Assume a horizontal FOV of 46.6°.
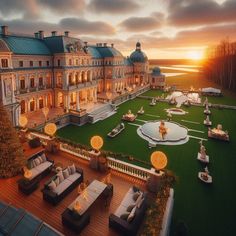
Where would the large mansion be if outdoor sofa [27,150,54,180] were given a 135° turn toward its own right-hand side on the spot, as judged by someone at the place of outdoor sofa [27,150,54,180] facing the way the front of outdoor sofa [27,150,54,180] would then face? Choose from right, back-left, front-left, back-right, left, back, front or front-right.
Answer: right

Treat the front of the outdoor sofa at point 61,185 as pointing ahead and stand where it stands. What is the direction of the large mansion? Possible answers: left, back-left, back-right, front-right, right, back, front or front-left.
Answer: back-left

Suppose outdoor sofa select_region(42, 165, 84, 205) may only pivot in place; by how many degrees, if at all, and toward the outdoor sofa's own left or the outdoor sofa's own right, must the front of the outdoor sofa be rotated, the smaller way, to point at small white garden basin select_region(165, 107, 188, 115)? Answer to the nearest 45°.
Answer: approximately 90° to the outdoor sofa's own left

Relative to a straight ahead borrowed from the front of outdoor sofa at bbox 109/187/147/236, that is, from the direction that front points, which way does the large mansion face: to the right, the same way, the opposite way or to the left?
the opposite way

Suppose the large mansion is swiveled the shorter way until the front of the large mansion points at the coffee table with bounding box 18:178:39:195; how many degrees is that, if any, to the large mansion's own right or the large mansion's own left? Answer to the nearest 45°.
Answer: approximately 45° to the large mansion's own right

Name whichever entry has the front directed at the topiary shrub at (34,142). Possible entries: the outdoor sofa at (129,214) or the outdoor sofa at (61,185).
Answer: the outdoor sofa at (129,214)

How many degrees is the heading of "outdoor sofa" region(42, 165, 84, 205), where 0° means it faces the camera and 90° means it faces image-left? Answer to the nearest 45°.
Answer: approximately 315°

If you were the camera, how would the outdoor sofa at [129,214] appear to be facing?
facing away from the viewer and to the left of the viewer
